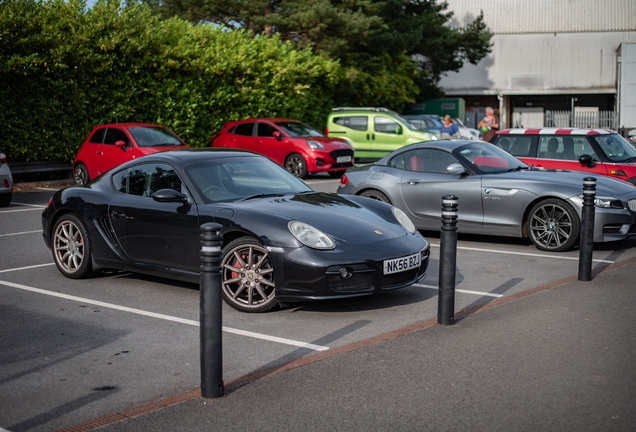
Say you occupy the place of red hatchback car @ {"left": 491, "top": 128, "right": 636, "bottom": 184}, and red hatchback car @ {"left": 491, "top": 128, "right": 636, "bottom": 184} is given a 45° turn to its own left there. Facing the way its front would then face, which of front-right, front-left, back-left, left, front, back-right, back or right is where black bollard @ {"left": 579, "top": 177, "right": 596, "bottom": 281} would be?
right

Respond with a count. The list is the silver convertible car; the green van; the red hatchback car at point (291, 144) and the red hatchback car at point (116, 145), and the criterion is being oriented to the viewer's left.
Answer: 0

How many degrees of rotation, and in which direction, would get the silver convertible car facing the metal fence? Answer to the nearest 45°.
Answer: approximately 135° to its left

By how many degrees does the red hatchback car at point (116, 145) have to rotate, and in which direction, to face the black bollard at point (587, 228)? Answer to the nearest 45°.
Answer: approximately 45° to its right

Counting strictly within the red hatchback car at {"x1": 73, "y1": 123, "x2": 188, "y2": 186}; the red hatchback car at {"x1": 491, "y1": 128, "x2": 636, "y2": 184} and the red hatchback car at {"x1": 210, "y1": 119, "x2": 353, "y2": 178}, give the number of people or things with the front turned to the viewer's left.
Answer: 0

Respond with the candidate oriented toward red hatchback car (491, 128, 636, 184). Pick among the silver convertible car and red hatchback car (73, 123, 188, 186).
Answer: red hatchback car (73, 123, 188, 186)

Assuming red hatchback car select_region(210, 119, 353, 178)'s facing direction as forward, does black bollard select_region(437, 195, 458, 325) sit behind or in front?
in front

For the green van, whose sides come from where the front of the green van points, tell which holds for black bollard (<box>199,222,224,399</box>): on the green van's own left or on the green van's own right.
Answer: on the green van's own right

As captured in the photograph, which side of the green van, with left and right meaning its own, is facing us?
right

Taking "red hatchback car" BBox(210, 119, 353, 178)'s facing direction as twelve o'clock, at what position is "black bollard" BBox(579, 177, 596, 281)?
The black bollard is roughly at 1 o'clock from the red hatchback car.

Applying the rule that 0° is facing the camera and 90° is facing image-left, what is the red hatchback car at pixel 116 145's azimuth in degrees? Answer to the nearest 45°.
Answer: approximately 315°

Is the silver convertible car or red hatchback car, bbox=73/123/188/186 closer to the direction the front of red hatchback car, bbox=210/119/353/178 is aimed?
the silver convertible car

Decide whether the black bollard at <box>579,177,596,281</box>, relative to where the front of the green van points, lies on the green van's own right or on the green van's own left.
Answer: on the green van's own right

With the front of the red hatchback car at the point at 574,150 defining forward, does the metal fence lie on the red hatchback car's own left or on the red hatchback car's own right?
on the red hatchback car's own left
